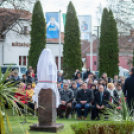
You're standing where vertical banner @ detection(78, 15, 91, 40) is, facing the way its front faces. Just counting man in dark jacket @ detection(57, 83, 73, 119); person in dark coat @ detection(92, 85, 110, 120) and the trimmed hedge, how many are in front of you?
3

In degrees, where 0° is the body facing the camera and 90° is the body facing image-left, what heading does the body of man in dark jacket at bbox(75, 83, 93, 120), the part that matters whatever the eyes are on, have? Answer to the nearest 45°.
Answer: approximately 0°

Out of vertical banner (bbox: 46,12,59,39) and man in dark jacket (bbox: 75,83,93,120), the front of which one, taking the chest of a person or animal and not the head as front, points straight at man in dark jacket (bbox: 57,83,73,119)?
the vertical banner

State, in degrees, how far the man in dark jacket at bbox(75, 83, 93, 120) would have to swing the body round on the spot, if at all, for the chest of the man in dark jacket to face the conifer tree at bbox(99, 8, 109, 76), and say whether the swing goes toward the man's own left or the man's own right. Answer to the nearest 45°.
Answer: approximately 180°

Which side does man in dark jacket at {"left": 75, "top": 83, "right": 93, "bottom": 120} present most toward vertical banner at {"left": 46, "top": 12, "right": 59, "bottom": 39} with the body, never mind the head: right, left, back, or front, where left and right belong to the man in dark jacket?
back

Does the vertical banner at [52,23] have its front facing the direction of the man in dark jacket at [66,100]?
yes

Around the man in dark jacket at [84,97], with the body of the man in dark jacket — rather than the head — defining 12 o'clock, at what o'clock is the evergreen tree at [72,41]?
The evergreen tree is roughly at 6 o'clock from the man in dark jacket.
